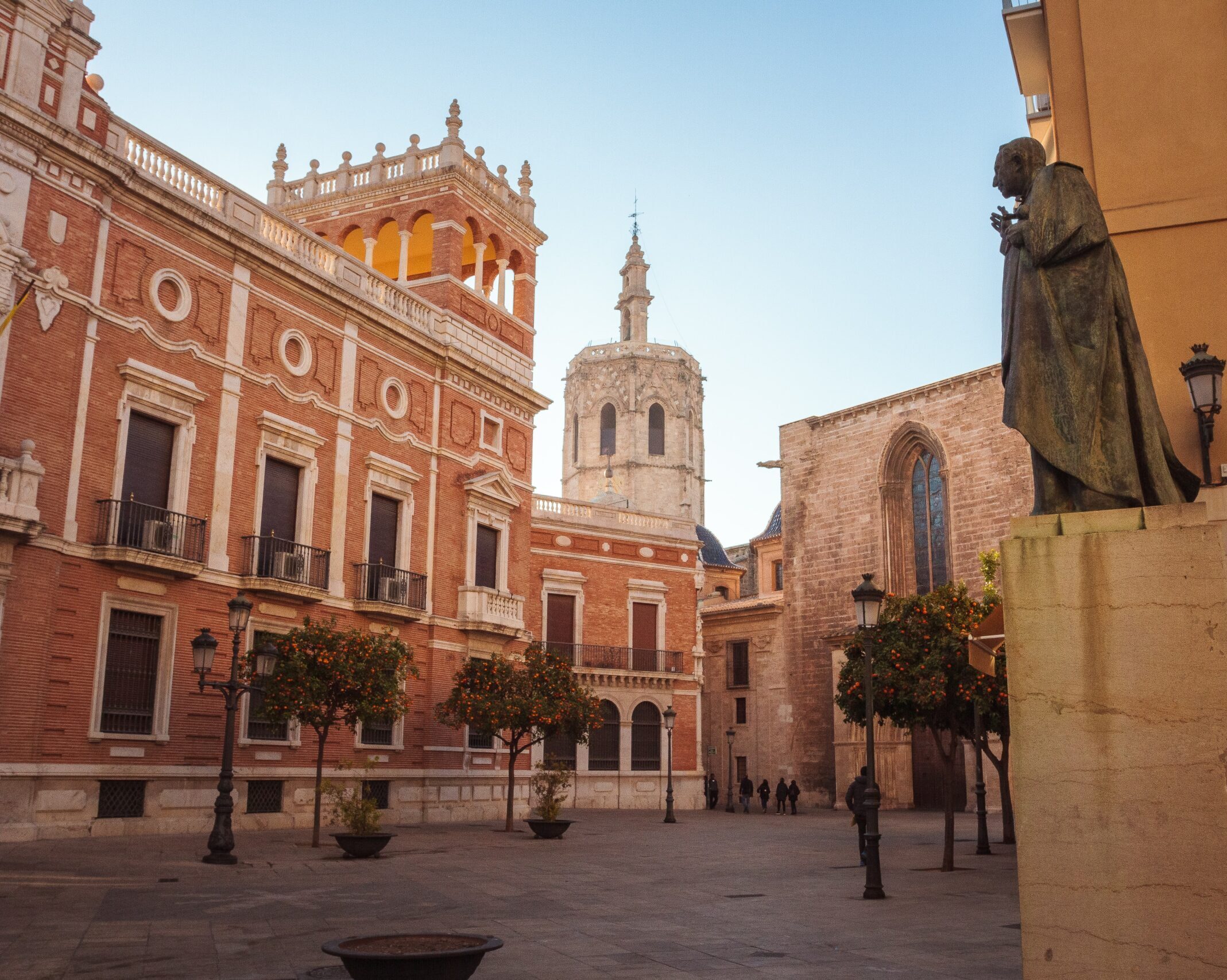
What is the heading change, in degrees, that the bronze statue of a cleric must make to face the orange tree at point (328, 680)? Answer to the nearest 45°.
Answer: approximately 45° to its right

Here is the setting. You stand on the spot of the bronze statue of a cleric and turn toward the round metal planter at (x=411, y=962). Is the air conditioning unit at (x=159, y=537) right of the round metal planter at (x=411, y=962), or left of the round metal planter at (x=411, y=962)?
right

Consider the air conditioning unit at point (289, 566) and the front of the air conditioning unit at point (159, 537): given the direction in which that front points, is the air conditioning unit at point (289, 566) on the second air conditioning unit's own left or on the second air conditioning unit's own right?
on the second air conditioning unit's own left

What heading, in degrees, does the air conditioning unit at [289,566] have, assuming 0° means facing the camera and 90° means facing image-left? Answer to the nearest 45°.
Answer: approximately 315°

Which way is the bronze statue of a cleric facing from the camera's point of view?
to the viewer's left

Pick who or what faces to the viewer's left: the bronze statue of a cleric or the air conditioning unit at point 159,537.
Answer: the bronze statue of a cleric

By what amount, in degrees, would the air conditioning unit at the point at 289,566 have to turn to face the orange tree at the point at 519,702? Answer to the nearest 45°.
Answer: approximately 45° to its left

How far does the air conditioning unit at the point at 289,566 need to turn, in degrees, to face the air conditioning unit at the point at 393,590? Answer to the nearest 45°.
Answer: approximately 90° to its left

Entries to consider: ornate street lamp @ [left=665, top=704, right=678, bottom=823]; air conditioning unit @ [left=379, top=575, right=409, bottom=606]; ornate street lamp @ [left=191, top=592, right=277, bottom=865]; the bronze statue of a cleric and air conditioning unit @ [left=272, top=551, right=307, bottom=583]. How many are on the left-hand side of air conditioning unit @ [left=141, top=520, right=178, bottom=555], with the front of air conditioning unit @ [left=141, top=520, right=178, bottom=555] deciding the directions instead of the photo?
3

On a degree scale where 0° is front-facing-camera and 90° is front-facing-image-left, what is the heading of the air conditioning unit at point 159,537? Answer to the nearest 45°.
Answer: approximately 315°

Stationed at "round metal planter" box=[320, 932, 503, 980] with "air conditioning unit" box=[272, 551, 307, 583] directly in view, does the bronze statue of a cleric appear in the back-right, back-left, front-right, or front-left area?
back-right

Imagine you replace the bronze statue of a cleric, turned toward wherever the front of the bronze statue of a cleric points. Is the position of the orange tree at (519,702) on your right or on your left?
on your right

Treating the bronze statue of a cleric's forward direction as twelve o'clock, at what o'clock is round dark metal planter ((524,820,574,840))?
The round dark metal planter is roughly at 2 o'clock from the bronze statue of a cleric.

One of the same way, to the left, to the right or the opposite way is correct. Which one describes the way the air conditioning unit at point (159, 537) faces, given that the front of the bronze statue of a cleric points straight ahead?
the opposite way

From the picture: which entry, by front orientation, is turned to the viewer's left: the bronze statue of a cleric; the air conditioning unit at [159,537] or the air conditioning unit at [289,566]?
the bronze statue of a cleric
